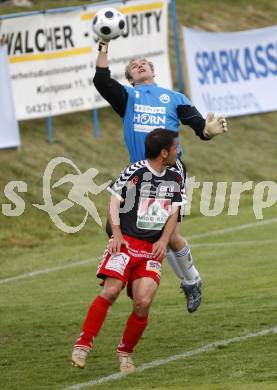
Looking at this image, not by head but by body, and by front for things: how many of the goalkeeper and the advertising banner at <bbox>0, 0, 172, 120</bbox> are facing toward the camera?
2

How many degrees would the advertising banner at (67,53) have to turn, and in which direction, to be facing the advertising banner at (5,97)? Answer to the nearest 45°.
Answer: approximately 45° to its right

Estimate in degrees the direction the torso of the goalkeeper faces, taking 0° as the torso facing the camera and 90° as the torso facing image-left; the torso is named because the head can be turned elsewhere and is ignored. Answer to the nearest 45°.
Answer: approximately 0°

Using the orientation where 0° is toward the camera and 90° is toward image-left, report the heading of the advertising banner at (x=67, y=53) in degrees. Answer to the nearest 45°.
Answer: approximately 0°

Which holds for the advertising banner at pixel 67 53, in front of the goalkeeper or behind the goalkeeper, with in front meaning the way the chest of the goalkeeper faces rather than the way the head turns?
behind

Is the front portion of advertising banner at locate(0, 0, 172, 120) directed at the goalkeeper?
yes

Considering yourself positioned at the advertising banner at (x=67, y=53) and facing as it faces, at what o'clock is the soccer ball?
The soccer ball is roughly at 12 o'clock from the advertising banner.
